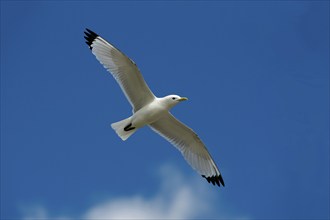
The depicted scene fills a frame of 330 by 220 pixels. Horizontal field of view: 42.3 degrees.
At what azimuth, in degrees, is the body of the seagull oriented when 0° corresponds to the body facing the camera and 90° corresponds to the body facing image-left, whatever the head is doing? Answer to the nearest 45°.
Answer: approximately 270°
